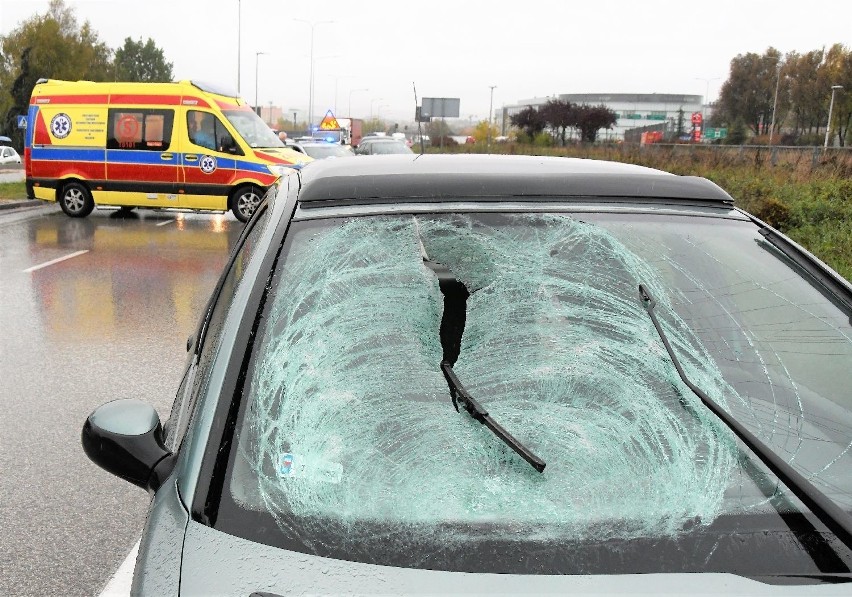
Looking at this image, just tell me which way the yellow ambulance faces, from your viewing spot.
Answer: facing to the right of the viewer

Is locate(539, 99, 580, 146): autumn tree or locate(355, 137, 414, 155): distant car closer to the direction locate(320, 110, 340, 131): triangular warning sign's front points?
the distant car

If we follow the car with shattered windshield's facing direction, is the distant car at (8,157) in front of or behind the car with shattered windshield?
behind

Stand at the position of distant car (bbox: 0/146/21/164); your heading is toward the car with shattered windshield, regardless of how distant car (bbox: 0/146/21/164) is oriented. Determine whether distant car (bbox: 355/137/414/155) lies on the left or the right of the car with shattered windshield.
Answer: left

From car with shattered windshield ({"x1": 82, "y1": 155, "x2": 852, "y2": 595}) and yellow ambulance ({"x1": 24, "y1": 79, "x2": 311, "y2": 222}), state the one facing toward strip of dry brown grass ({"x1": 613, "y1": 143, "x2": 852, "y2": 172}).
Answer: the yellow ambulance

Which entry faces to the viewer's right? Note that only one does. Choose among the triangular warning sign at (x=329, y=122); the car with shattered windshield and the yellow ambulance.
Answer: the yellow ambulance

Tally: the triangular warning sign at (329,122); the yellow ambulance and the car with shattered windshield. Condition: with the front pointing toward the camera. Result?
2

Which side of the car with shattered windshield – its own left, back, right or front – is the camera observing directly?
front

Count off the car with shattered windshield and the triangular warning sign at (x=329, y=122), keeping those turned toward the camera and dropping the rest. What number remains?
2

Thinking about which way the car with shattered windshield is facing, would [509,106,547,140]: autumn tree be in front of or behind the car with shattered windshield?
behind

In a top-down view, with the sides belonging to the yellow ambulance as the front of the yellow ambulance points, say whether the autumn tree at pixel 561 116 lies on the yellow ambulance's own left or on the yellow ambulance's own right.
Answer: on the yellow ambulance's own left

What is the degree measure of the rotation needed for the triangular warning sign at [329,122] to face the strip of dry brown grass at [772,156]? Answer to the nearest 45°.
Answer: approximately 45° to its left

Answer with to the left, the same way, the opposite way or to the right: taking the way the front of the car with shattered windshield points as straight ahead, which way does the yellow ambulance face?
to the left

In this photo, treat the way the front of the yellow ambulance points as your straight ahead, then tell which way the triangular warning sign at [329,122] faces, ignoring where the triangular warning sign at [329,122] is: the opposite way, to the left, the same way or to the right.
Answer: to the right

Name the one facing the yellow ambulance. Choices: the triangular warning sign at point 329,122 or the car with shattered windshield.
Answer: the triangular warning sign

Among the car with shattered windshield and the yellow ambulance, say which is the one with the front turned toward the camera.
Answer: the car with shattered windshield

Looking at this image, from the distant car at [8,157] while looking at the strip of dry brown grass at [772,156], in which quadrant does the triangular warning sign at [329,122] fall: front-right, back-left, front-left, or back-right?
front-left

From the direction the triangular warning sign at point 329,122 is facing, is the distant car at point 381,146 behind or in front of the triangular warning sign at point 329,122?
in front
